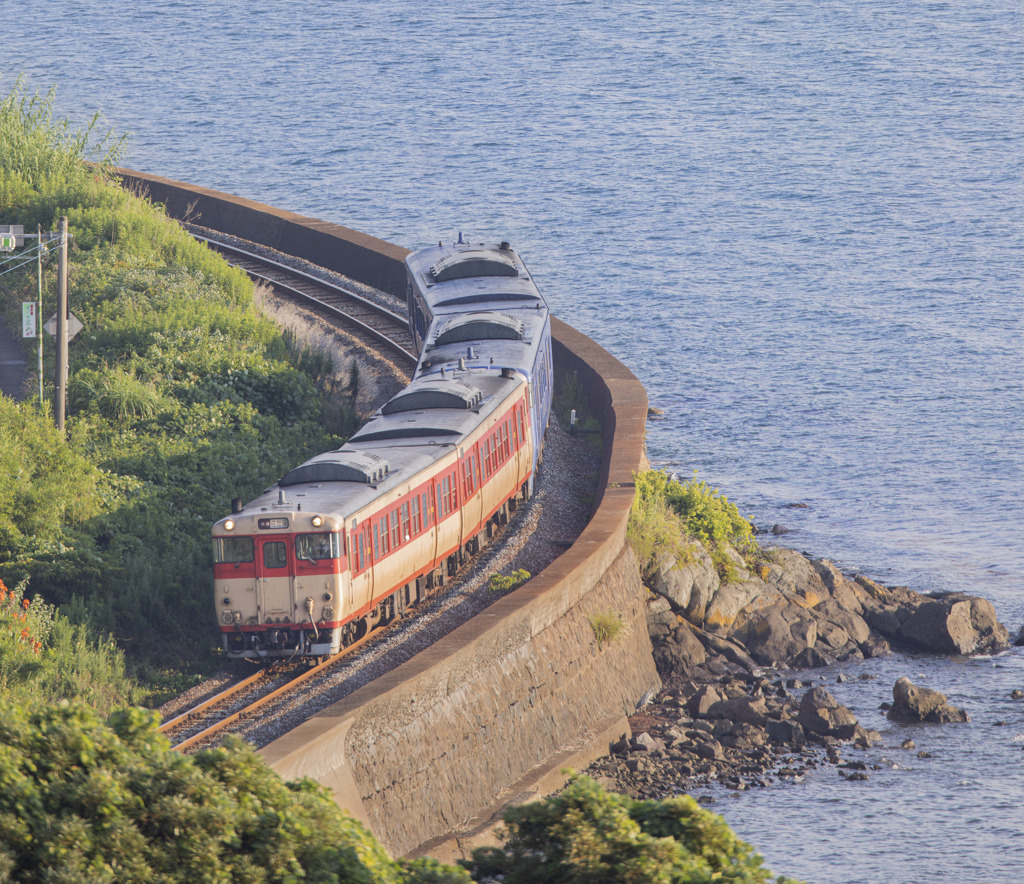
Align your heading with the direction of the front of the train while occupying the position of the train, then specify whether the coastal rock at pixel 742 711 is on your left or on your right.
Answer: on your left

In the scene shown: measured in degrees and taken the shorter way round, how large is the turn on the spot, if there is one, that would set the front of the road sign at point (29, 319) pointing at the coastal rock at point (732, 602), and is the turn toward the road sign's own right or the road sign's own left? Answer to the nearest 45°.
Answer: approximately 90° to the road sign's own left

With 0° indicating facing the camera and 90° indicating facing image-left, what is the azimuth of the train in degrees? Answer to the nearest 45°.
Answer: approximately 0°

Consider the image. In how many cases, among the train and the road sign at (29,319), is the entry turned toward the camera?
2

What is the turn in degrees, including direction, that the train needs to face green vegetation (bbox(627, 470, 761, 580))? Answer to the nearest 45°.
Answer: approximately 135° to its left

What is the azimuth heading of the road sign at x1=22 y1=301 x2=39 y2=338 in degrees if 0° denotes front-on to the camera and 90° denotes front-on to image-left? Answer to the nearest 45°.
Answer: approximately 0°
